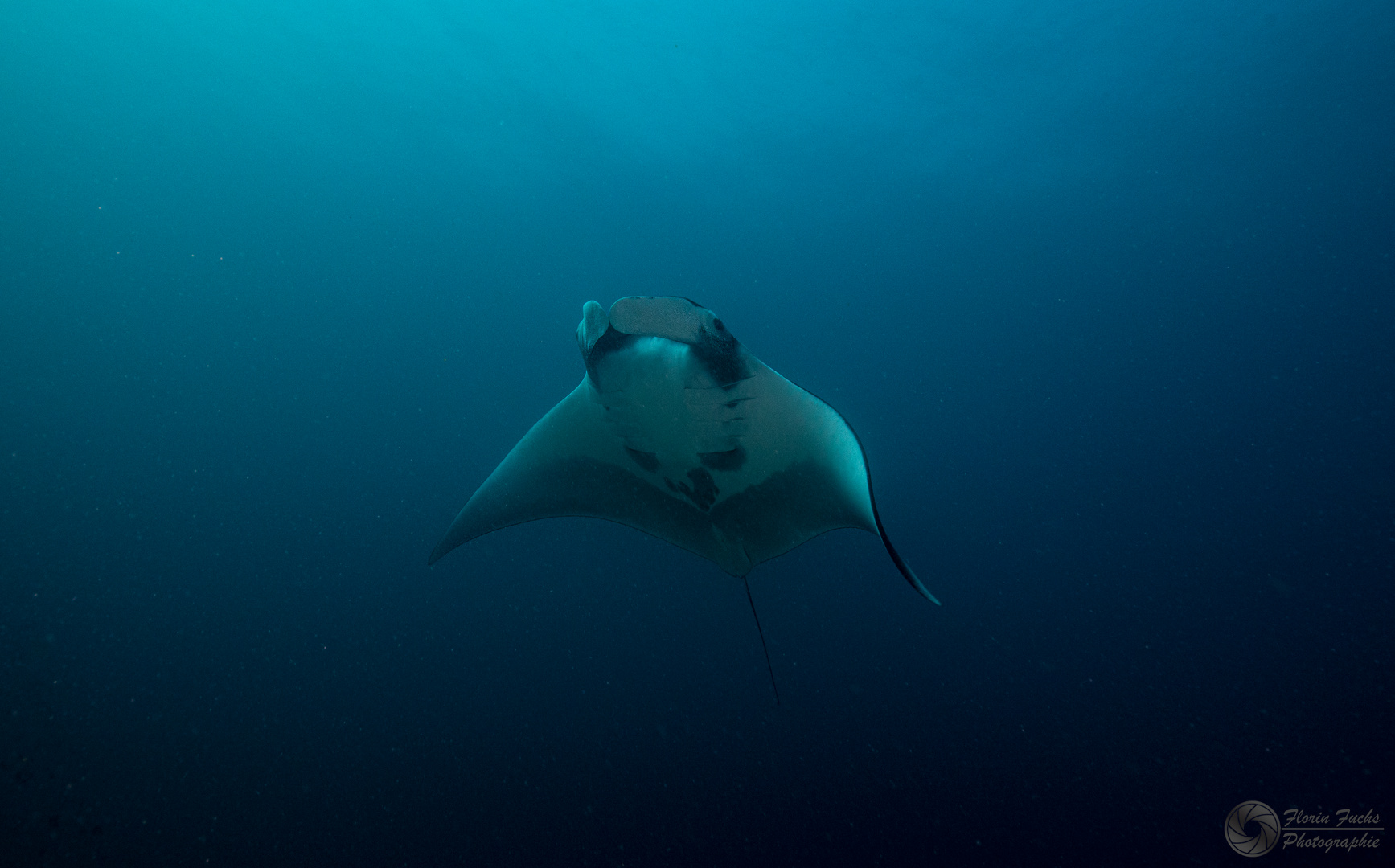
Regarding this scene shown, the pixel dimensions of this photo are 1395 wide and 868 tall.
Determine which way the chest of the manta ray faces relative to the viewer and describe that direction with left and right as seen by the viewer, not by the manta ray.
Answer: facing the viewer and to the left of the viewer
